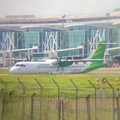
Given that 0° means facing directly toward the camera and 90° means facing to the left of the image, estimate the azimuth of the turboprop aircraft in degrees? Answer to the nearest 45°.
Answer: approximately 45°
